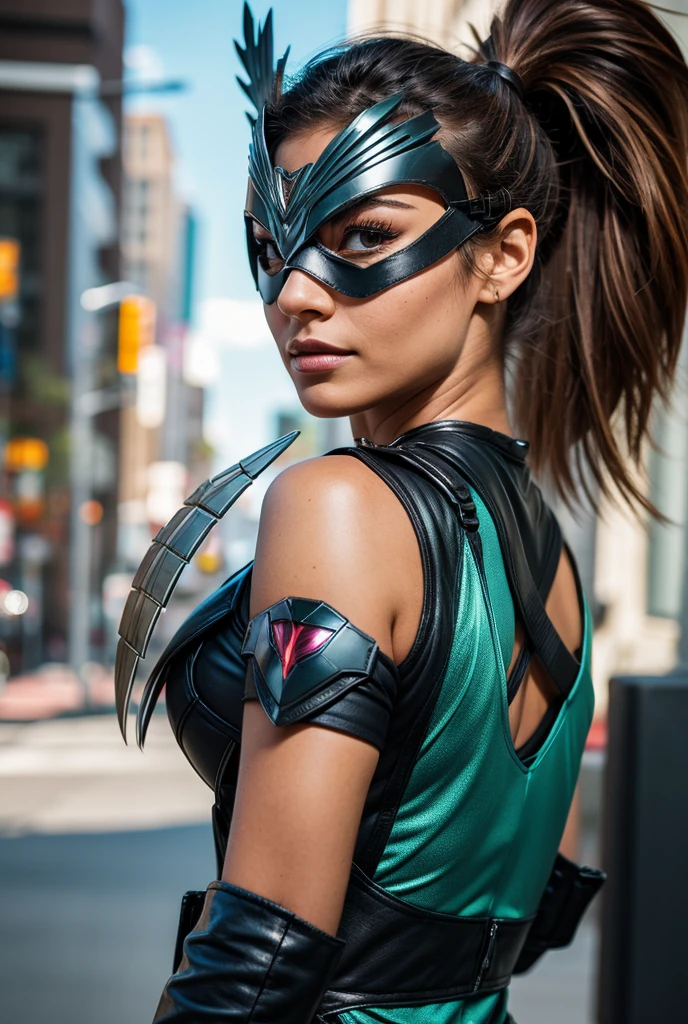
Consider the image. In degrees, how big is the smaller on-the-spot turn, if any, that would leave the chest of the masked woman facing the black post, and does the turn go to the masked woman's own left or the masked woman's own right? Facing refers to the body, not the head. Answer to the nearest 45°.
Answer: approximately 90° to the masked woman's own right

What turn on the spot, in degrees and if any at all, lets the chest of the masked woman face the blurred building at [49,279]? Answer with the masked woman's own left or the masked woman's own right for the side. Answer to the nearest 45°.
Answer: approximately 45° to the masked woman's own right

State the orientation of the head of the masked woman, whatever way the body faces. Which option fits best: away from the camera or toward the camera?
toward the camera

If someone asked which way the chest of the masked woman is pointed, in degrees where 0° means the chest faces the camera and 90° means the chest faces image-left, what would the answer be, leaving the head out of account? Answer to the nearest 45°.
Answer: approximately 135°

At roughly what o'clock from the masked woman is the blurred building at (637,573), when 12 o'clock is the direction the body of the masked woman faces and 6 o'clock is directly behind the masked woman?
The blurred building is roughly at 2 o'clock from the masked woman.

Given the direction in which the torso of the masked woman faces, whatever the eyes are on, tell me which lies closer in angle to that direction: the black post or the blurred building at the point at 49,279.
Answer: the blurred building
